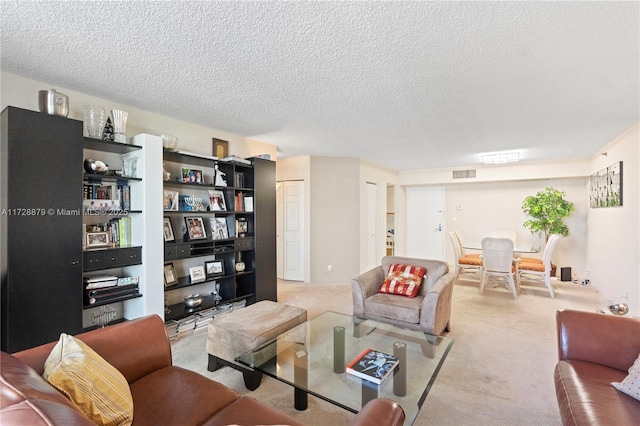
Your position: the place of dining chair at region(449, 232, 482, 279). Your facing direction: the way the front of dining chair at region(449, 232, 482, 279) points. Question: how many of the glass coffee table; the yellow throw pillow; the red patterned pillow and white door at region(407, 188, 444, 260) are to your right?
3

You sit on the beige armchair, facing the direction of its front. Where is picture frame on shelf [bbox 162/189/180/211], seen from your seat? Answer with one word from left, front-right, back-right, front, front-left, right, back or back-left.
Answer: front-right

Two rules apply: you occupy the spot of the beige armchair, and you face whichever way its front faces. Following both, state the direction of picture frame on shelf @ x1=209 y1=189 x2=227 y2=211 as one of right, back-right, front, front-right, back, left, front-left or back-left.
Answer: front-right

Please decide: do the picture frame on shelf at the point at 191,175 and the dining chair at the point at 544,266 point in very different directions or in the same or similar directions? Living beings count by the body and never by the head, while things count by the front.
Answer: very different directions

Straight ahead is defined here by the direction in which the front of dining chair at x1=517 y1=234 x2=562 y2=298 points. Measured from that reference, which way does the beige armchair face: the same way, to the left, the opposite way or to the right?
to the left

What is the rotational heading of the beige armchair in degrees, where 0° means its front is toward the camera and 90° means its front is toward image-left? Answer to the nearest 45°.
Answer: approximately 45°

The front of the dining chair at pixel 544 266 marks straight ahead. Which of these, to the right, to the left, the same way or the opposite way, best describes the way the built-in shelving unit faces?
the opposite way

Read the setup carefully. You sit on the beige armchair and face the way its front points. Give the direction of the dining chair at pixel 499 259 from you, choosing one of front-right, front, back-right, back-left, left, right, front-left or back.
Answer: back

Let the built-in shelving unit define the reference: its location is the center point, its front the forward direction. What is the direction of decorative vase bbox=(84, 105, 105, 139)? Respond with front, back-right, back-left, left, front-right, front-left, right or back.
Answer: right

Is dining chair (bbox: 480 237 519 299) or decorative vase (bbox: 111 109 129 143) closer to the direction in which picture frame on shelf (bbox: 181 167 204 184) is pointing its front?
the dining chair

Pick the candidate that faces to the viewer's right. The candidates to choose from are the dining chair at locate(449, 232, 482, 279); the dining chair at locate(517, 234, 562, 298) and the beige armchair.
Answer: the dining chair at locate(449, 232, 482, 279)

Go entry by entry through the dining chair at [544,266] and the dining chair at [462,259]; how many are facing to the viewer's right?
1

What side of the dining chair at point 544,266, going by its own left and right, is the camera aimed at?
left

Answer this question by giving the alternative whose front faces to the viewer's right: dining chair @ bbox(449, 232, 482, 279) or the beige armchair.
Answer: the dining chair

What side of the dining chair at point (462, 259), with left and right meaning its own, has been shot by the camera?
right

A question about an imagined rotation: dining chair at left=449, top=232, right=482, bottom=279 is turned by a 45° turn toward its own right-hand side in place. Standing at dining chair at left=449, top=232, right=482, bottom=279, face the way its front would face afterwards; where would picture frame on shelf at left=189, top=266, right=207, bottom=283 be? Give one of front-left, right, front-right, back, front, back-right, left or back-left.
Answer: right
